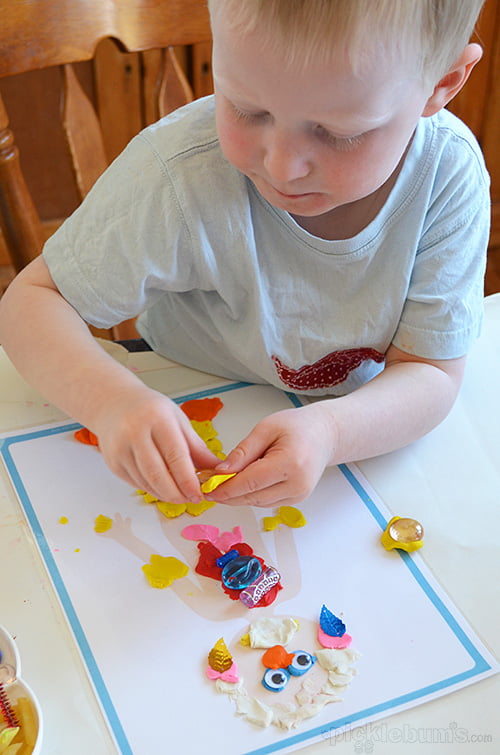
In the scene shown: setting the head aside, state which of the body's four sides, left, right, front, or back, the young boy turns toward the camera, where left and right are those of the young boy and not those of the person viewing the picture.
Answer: front
